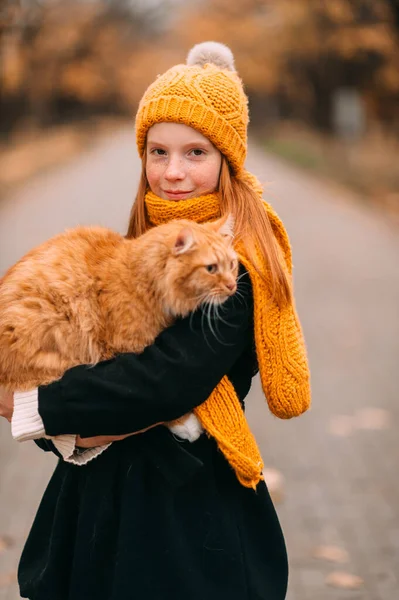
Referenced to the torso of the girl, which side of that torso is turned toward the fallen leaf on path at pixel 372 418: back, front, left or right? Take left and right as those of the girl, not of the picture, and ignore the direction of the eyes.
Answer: back

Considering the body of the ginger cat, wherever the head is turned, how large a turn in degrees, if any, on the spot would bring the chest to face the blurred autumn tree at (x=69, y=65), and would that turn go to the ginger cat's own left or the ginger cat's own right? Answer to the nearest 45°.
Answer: approximately 90° to the ginger cat's own left

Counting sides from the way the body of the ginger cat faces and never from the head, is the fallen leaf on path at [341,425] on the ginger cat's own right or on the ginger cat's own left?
on the ginger cat's own left

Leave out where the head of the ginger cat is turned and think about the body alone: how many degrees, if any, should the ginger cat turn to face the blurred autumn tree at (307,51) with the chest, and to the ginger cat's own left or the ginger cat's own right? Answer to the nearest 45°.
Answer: approximately 90° to the ginger cat's own left

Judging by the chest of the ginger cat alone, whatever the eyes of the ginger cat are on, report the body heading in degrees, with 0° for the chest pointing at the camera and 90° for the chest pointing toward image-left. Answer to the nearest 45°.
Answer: approximately 270°

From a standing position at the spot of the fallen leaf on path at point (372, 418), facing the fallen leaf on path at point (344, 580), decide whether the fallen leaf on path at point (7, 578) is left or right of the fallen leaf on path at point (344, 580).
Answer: right

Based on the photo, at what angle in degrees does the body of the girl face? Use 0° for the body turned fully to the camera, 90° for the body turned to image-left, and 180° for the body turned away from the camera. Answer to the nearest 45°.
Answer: approximately 45°

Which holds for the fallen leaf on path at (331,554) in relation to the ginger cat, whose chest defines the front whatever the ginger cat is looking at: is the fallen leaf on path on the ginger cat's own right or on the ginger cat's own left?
on the ginger cat's own left
